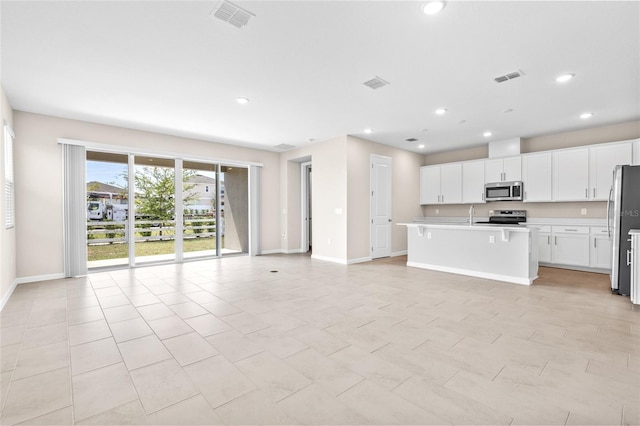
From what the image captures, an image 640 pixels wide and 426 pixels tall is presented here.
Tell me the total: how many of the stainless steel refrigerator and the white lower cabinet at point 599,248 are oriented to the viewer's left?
1

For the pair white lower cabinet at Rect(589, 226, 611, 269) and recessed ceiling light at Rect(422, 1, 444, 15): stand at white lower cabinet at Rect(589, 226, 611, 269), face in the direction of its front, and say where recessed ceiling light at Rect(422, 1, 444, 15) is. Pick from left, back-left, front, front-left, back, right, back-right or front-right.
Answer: front

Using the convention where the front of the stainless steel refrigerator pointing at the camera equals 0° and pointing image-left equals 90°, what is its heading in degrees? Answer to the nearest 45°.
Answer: approximately 90°

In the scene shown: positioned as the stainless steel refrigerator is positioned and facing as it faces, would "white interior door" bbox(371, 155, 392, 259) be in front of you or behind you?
in front

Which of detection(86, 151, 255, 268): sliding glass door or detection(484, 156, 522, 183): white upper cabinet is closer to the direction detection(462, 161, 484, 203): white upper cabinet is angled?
the sliding glass door

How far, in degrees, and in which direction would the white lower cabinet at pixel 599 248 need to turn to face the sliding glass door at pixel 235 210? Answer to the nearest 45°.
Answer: approximately 45° to its right

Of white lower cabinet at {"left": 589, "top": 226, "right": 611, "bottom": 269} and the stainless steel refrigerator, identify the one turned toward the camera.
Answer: the white lower cabinet

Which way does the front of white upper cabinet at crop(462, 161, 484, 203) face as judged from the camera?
facing the viewer and to the left of the viewer

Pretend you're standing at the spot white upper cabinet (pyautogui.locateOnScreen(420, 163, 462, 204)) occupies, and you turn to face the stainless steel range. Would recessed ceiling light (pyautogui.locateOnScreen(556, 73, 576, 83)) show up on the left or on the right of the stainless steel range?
right

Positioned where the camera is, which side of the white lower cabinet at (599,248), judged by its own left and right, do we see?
front

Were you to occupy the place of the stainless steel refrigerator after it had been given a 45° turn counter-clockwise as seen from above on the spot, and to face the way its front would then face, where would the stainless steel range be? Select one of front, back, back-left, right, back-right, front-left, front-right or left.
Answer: right

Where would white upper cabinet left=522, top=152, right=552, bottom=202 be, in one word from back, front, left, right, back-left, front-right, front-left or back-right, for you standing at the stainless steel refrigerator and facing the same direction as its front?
front-right

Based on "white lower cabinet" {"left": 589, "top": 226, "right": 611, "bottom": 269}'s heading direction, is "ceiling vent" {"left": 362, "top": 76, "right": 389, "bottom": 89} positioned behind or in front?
in front
